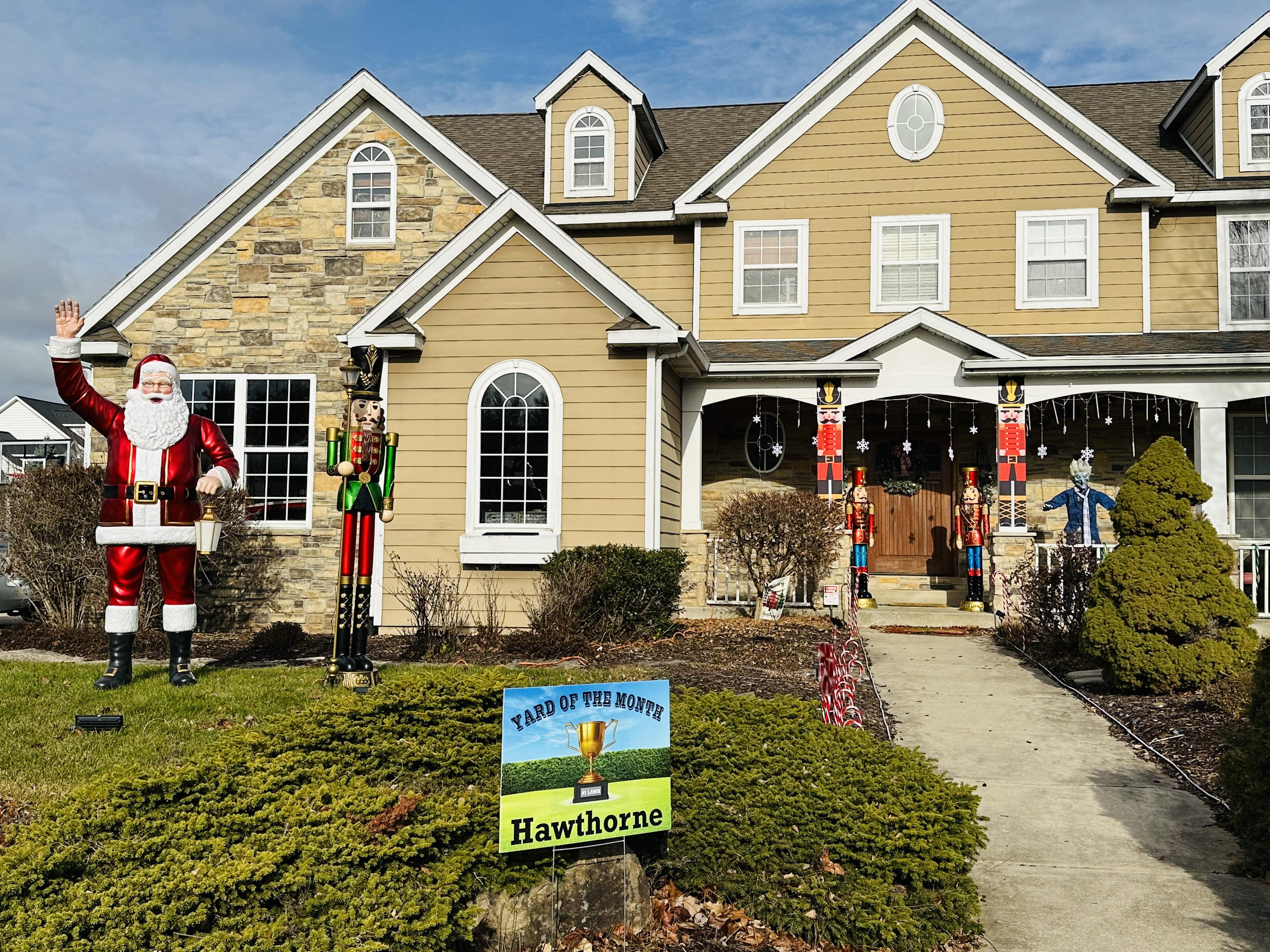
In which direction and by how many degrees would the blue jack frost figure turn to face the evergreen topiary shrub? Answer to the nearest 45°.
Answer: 0° — it already faces it

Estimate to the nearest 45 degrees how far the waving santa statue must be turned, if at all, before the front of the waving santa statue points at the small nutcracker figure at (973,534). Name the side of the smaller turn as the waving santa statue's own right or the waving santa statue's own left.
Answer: approximately 90° to the waving santa statue's own left

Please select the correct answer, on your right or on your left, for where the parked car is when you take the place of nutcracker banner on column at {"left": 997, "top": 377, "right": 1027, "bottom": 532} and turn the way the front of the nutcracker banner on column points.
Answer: on your right

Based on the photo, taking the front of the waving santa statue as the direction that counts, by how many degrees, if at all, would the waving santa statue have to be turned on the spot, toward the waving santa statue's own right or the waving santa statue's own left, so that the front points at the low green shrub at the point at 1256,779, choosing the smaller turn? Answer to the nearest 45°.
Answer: approximately 45° to the waving santa statue's own left

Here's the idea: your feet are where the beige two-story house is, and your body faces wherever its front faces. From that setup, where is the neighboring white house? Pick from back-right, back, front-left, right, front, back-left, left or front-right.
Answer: back-right

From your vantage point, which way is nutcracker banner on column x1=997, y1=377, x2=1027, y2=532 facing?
toward the camera

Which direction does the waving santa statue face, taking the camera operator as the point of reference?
facing the viewer

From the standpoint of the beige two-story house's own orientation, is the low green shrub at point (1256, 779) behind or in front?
in front

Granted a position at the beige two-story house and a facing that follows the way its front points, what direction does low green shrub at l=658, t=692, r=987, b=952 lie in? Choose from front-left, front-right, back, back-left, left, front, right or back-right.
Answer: front

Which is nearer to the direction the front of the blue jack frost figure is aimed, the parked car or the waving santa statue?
the waving santa statue

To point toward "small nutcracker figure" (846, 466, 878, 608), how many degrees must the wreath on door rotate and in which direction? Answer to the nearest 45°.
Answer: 0° — it already faces it

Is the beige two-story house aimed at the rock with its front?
yes

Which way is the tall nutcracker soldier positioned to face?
toward the camera
